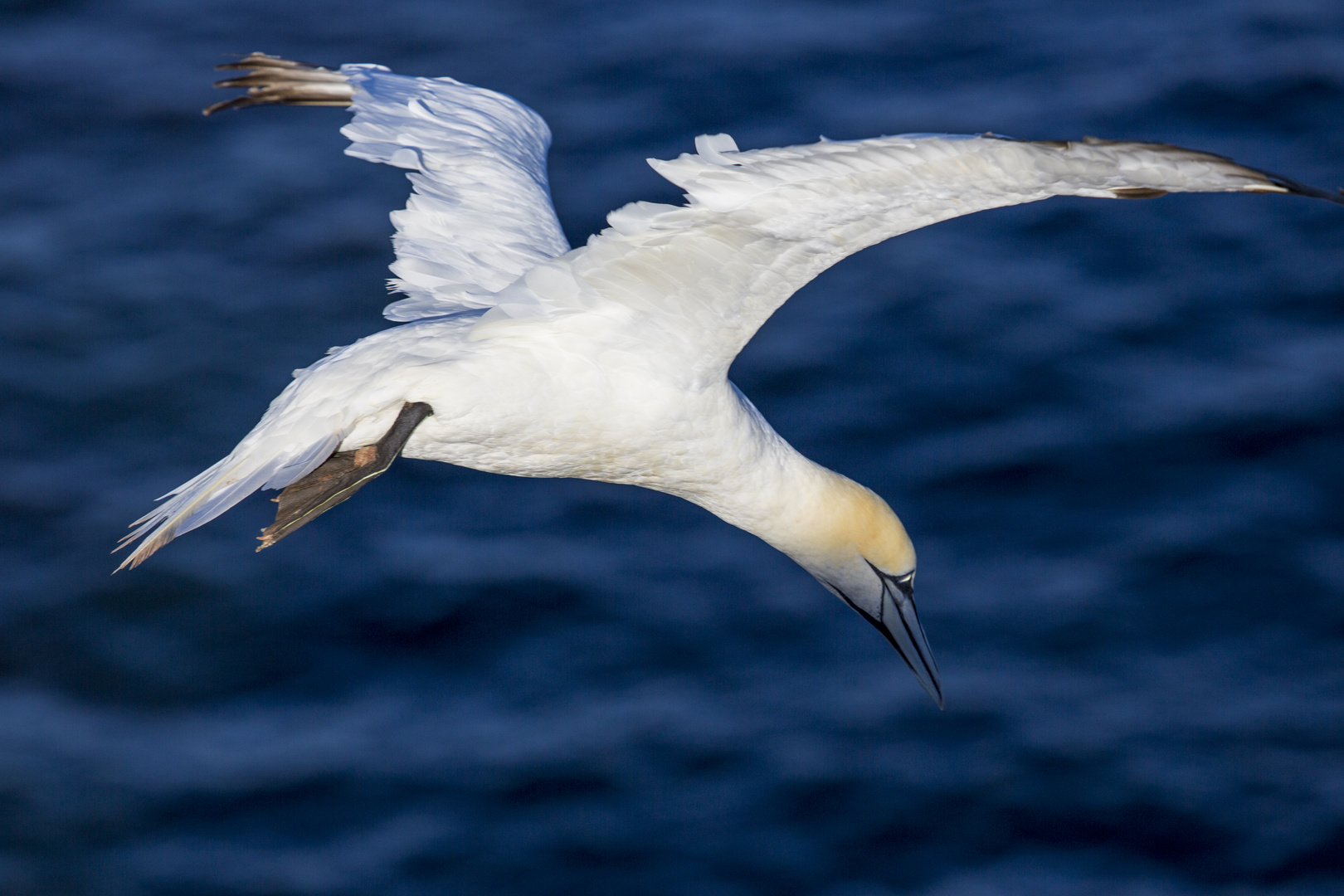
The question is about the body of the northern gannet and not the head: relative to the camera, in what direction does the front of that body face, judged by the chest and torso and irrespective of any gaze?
to the viewer's right
